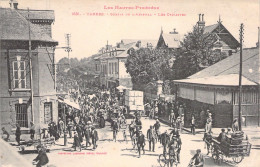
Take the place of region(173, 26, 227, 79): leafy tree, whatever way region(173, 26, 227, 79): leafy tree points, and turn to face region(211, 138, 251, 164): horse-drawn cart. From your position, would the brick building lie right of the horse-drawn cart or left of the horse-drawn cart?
right

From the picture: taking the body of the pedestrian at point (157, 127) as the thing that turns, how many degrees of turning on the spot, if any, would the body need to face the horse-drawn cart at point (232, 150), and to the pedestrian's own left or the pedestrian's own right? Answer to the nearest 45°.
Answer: approximately 45° to the pedestrian's own left

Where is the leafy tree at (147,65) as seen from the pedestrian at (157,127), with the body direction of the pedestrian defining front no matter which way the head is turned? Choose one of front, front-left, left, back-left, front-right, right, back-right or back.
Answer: back

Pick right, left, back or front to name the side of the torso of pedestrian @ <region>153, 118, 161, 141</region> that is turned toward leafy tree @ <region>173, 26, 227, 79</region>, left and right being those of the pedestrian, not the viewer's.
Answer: back

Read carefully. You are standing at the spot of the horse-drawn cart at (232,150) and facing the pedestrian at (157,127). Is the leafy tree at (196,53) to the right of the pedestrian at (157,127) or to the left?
right

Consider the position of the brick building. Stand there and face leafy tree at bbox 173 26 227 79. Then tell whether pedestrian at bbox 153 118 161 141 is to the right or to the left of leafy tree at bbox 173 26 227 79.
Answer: right

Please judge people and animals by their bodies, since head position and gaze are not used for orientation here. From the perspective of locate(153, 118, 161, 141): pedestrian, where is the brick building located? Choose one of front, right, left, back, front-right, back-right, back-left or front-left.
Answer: right

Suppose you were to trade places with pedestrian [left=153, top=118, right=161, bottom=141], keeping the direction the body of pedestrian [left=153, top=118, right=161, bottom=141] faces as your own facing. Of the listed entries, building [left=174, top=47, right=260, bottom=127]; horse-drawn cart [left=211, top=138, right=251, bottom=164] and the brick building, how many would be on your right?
1
